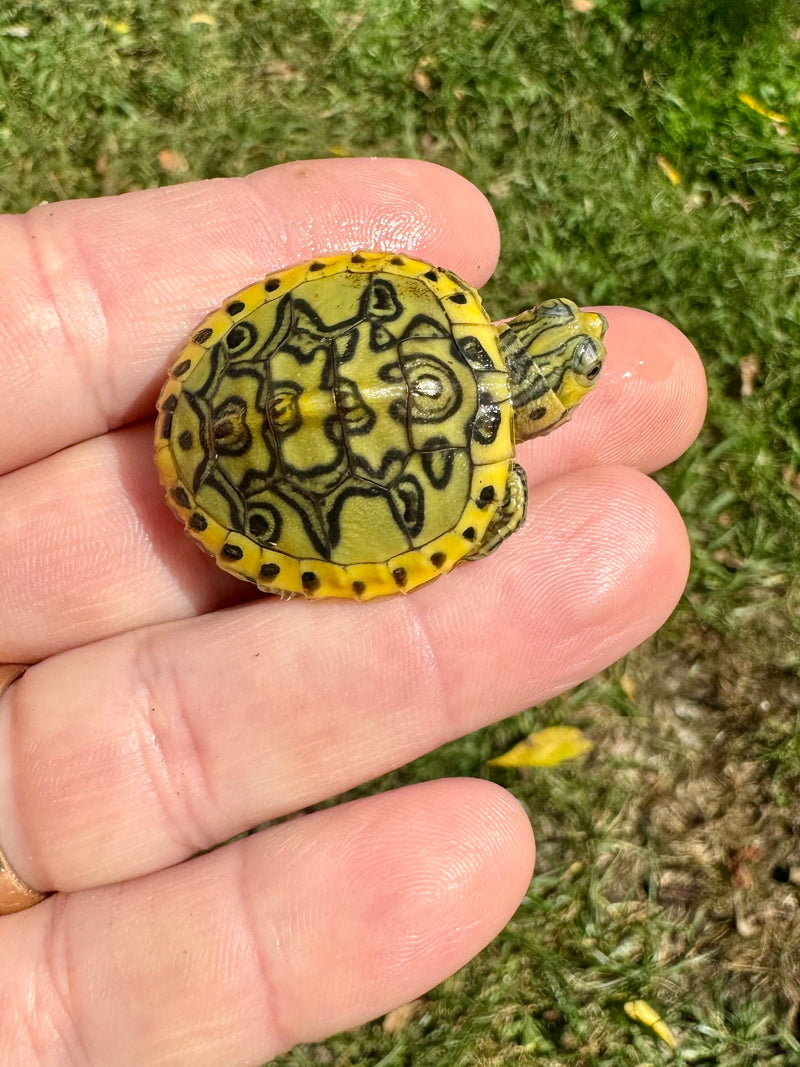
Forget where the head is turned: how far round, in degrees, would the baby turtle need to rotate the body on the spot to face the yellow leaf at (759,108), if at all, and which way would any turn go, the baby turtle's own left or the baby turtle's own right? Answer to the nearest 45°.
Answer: approximately 45° to the baby turtle's own left

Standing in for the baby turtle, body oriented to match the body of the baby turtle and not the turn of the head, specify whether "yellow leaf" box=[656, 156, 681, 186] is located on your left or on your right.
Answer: on your left

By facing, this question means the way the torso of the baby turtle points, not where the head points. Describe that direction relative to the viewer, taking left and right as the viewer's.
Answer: facing to the right of the viewer
